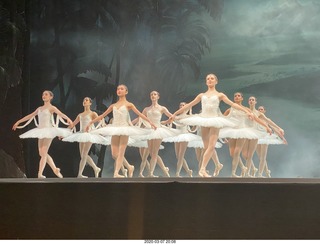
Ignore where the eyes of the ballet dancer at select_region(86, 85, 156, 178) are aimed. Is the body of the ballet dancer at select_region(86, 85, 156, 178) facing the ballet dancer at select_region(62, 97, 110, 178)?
no

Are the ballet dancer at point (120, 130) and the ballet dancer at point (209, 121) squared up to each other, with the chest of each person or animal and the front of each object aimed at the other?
no

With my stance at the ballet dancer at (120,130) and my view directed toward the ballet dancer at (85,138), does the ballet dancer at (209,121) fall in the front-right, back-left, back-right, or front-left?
back-right

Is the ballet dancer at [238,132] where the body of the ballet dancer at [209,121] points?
no

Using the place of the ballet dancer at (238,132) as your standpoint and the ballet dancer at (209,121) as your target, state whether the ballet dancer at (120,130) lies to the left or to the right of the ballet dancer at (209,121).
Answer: right

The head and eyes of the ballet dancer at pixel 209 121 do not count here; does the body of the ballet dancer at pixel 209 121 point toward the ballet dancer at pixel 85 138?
no

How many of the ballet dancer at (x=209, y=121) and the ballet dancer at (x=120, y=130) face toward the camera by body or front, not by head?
2

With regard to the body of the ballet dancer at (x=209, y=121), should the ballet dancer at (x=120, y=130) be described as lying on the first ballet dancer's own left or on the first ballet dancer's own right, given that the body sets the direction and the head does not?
on the first ballet dancer's own right

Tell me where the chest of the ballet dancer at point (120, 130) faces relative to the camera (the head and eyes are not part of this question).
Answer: toward the camera

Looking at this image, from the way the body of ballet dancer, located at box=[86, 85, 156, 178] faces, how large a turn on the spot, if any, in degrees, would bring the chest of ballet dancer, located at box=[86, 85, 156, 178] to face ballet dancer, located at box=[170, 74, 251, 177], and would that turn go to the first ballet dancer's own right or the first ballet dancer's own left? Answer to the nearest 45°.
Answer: approximately 90° to the first ballet dancer's own left

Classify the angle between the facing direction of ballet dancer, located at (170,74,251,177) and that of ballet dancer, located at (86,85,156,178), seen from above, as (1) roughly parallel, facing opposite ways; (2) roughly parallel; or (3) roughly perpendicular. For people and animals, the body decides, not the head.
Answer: roughly parallel

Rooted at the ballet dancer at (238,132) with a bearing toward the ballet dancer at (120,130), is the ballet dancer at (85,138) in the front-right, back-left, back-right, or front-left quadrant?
front-right

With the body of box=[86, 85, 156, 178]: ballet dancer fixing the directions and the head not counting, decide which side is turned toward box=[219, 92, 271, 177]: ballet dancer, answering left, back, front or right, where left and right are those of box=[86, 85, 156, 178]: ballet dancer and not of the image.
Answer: left
